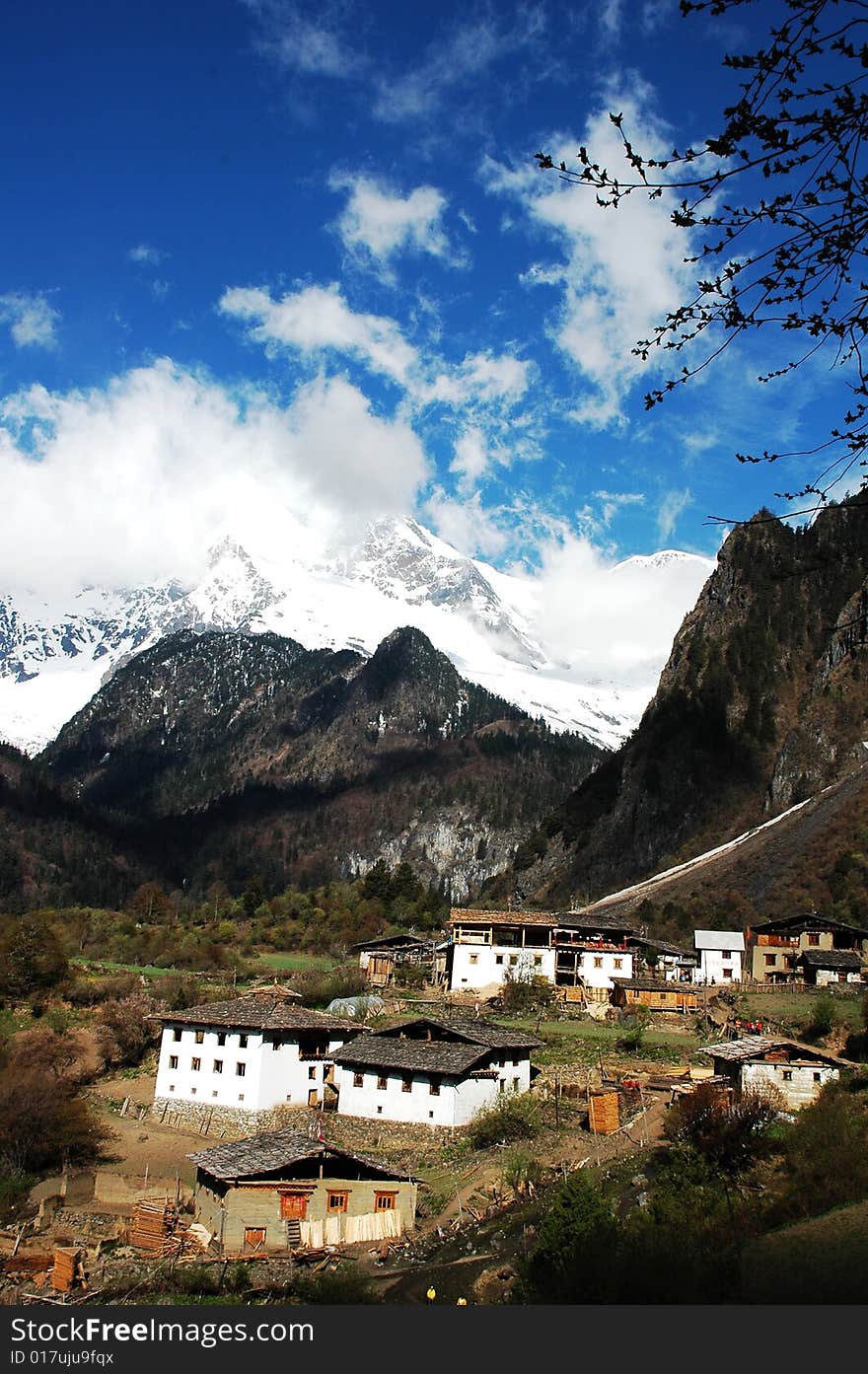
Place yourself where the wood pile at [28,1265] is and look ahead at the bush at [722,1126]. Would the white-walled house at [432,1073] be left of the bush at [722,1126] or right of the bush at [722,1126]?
left

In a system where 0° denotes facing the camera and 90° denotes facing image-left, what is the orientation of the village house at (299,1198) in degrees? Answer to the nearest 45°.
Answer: approximately 0°

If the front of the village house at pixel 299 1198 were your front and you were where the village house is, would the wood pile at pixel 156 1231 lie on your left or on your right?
on your right

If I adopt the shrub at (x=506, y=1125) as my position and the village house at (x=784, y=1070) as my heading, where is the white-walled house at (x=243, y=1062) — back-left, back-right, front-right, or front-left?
back-left

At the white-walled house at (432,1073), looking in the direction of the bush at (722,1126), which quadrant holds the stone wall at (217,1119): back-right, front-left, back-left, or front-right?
back-right

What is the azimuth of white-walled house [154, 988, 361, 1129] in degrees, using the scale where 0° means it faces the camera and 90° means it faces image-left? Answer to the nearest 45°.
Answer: approximately 315°

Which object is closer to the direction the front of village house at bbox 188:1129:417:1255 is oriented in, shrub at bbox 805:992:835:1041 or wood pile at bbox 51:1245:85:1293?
the wood pile
